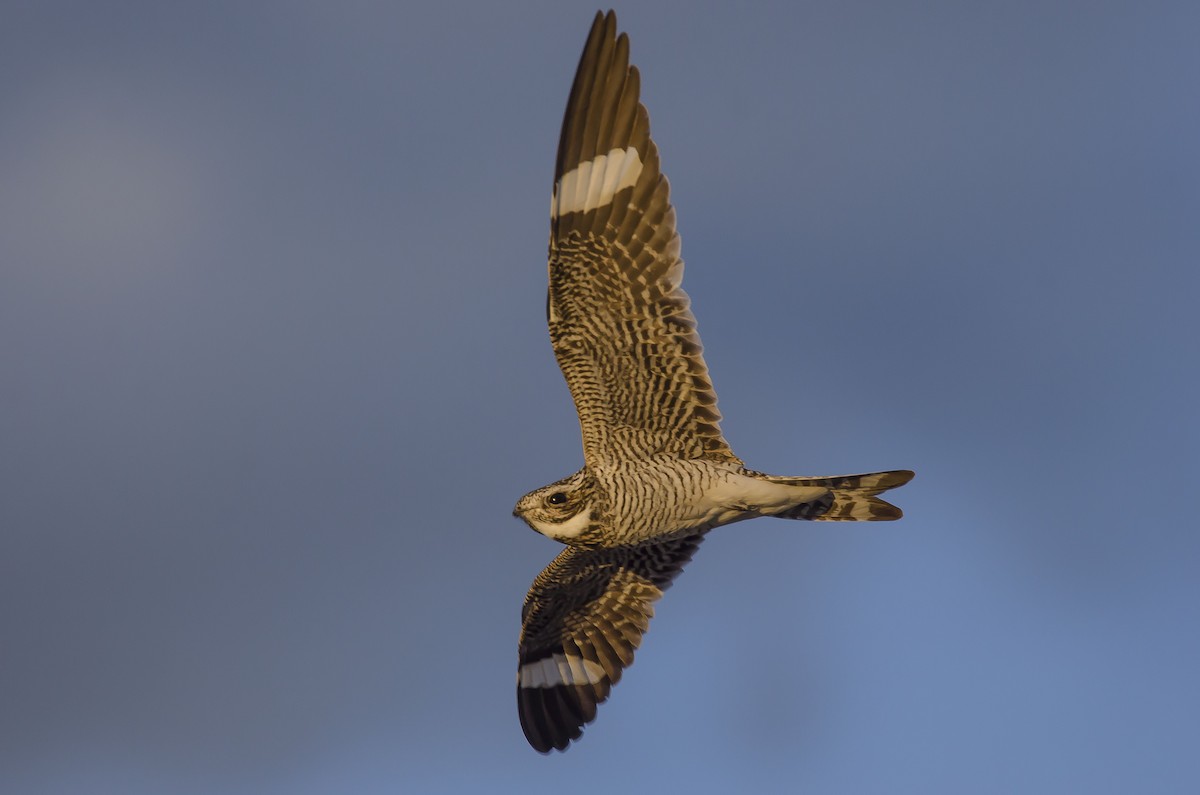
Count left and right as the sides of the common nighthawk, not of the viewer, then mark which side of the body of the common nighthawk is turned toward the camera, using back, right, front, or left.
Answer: left
